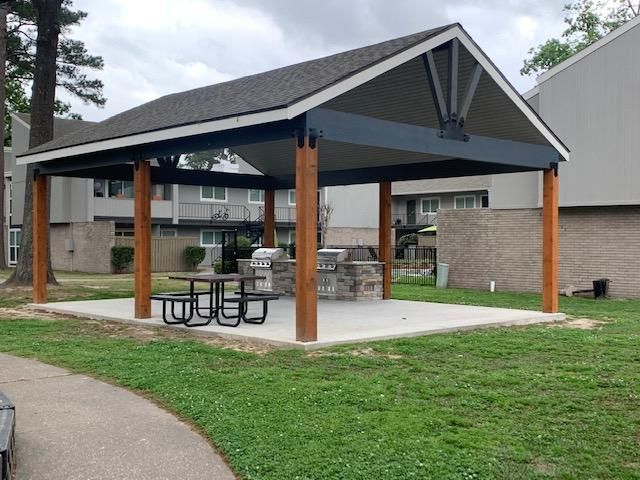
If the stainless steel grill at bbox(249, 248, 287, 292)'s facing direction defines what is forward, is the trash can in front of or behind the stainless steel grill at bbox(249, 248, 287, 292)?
behind

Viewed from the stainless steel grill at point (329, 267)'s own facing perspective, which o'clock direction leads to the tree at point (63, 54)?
The tree is roughly at 3 o'clock from the stainless steel grill.

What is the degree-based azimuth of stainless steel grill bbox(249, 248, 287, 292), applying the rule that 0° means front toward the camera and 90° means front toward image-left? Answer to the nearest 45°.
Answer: approximately 45°

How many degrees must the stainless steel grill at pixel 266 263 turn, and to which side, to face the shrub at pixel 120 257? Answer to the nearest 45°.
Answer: approximately 90° to its right

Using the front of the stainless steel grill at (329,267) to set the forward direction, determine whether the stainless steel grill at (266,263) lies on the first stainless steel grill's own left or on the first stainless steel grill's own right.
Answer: on the first stainless steel grill's own right

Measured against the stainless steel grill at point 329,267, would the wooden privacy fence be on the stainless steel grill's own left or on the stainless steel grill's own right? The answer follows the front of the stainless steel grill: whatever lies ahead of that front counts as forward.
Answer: on the stainless steel grill's own right

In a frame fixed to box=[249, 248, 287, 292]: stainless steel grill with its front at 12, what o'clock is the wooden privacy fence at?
The wooden privacy fence is roughly at 4 o'clock from the stainless steel grill.
